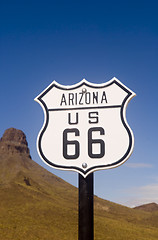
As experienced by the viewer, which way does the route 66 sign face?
facing the viewer
